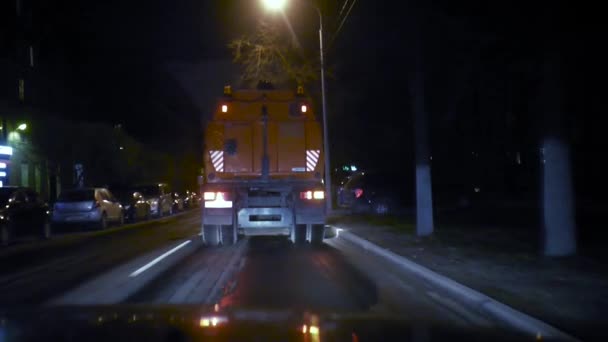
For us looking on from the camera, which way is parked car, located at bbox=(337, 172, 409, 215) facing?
facing away from the viewer and to the right of the viewer

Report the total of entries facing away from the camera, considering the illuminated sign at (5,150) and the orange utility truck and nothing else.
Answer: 1

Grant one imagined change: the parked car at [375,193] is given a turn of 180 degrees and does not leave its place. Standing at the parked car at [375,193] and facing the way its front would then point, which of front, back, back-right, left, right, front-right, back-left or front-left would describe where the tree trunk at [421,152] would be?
front-left

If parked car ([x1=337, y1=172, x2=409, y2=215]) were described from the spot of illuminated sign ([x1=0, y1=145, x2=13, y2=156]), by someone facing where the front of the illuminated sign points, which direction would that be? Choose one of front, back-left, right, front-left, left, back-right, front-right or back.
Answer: front

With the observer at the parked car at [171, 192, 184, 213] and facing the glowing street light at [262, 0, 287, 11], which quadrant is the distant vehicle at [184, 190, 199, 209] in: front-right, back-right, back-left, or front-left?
back-left

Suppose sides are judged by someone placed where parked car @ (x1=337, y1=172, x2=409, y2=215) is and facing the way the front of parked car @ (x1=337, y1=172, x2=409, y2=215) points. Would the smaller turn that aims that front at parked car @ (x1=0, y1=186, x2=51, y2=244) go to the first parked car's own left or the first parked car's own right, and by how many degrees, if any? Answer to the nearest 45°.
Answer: approximately 180°

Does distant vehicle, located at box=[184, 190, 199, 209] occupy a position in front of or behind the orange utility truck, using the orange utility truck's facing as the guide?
in front

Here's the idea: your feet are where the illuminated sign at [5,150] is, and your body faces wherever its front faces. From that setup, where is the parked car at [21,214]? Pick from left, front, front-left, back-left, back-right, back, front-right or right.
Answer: front-right

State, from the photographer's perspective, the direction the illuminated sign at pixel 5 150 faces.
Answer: facing the viewer and to the right of the viewer

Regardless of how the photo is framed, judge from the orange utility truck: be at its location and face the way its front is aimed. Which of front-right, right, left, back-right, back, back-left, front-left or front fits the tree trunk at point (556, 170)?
back-right

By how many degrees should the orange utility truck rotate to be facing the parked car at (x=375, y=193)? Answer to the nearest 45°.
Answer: approximately 45° to its right

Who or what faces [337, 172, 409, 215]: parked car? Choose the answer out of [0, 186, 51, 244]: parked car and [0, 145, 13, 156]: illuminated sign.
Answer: the illuminated sign

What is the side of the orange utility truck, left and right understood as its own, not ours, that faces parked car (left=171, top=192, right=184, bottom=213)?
front

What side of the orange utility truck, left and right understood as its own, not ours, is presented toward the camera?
back

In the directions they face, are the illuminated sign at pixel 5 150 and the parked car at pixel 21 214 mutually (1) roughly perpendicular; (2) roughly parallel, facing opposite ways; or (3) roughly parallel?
roughly perpendicular

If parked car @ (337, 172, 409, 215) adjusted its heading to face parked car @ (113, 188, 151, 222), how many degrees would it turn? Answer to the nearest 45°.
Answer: approximately 135° to its left
